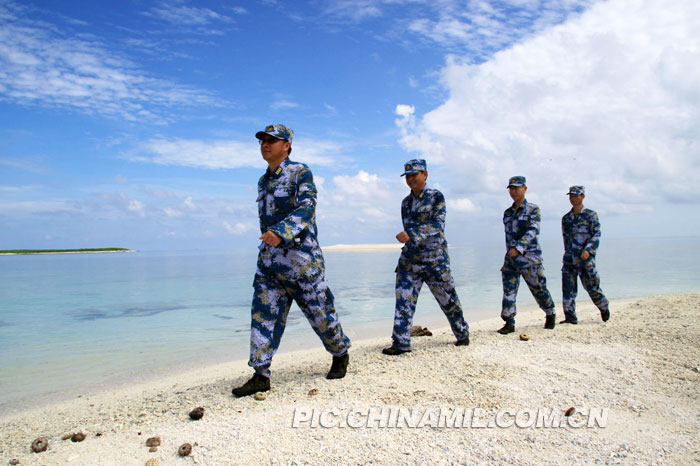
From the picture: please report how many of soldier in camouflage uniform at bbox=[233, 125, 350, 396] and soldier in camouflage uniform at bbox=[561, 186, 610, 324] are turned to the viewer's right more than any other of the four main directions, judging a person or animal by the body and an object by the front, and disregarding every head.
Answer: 0

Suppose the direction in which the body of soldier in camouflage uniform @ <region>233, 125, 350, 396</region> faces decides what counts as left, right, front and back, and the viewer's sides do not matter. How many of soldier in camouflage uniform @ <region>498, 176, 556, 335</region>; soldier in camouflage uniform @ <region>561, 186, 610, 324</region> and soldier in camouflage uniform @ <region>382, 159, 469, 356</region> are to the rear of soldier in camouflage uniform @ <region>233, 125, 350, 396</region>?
3

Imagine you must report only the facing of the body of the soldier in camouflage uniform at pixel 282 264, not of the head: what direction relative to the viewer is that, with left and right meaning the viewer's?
facing the viewer and to the left of the viewer

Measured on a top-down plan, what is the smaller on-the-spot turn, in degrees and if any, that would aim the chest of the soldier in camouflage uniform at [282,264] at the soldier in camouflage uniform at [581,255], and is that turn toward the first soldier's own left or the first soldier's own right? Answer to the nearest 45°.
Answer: approximately 180°

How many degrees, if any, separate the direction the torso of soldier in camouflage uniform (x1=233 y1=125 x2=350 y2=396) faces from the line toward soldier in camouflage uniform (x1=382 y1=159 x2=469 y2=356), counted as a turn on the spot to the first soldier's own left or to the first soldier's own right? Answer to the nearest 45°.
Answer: approximately 180°

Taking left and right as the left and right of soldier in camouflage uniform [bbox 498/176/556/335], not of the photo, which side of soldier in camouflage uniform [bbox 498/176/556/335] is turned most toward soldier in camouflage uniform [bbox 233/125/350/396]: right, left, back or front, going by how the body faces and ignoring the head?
front

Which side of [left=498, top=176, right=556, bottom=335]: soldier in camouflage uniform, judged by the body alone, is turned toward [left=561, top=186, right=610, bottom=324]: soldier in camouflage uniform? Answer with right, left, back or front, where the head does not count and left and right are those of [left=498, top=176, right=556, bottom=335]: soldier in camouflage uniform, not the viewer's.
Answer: back

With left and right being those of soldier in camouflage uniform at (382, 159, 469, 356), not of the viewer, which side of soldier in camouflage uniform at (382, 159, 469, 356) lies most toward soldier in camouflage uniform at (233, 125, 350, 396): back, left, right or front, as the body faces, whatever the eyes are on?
front

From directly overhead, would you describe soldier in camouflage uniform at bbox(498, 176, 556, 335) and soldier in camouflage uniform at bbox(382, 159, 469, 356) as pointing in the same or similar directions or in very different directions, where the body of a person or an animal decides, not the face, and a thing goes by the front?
same or similar directions

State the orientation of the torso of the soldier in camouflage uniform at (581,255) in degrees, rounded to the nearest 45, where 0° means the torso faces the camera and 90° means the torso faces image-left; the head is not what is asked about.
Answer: approximately 45°

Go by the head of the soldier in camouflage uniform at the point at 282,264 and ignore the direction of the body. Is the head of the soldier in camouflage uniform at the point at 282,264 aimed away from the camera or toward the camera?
toward the camera

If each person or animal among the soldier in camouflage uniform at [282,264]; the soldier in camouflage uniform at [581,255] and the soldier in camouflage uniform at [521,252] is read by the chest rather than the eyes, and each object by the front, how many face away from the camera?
0

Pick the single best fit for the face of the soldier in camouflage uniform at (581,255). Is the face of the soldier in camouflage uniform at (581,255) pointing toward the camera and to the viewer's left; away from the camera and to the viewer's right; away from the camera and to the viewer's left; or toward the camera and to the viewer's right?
toward the camera and to the viewer's left

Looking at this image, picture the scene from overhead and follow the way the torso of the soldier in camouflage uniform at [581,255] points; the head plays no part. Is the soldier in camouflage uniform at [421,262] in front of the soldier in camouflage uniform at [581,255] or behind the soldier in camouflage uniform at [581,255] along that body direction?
in front

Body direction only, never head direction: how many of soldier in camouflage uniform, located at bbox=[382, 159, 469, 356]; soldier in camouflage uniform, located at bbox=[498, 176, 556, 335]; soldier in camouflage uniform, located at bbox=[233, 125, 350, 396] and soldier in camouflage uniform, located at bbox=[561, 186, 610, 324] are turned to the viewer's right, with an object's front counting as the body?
0

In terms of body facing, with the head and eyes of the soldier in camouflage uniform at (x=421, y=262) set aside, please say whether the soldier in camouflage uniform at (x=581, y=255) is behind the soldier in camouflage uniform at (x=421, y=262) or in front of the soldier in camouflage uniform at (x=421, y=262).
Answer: behind
